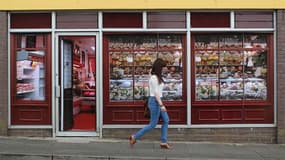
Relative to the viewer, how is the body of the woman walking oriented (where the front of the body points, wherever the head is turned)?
to the viewer's right
